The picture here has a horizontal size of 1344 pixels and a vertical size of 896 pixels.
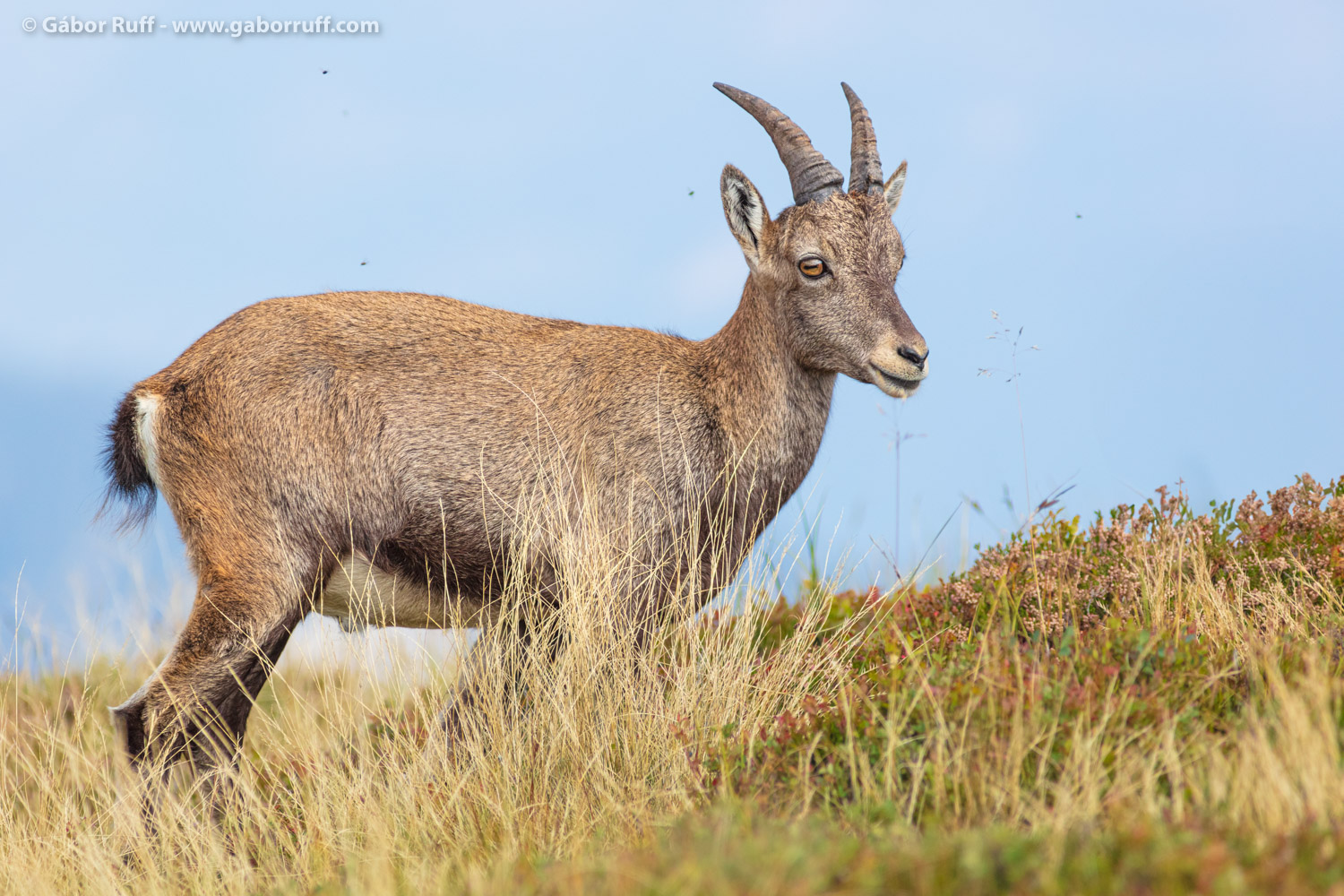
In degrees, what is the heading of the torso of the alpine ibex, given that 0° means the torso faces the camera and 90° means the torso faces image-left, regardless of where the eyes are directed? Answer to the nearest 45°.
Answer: approximately 270°
